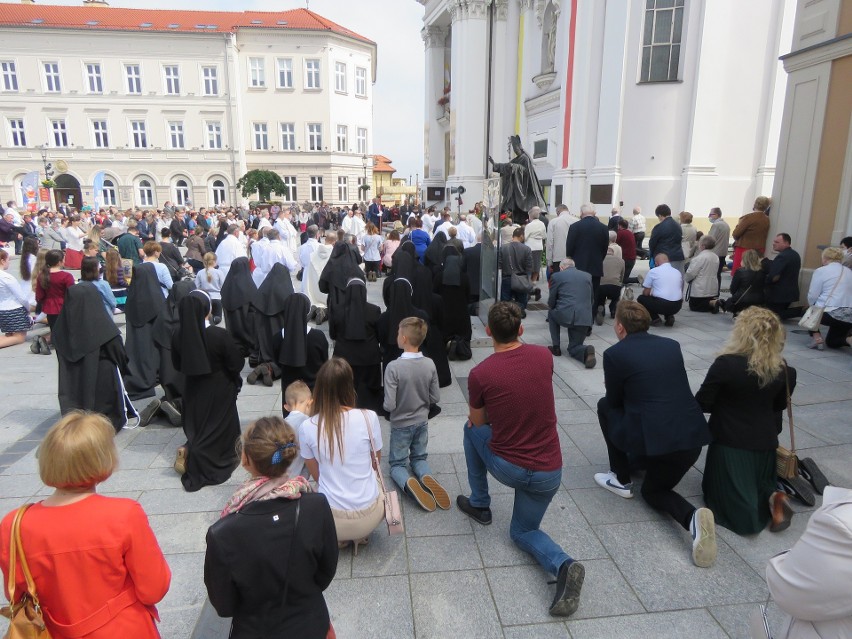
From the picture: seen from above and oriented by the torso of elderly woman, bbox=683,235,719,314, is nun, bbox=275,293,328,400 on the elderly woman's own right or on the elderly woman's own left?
on the elderly woman's own left

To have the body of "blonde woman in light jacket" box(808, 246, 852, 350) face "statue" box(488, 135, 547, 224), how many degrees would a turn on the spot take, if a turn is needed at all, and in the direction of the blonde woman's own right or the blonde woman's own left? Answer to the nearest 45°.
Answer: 0° — they already face it

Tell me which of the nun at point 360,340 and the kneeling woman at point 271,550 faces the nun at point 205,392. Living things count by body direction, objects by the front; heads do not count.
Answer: the kneeling woman

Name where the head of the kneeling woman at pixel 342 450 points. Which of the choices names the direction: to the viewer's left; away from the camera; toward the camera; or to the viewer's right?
away from the camera

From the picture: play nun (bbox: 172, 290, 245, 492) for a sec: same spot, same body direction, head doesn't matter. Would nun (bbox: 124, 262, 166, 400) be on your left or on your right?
on your left

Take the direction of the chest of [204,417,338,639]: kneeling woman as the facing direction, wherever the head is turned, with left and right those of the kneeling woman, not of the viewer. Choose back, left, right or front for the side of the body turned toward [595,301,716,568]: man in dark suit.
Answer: right

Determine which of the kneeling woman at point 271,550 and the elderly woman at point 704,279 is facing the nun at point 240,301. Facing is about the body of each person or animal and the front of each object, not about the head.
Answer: the kneeling woman

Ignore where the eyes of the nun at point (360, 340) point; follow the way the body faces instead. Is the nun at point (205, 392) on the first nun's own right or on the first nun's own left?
on the first nun's own left

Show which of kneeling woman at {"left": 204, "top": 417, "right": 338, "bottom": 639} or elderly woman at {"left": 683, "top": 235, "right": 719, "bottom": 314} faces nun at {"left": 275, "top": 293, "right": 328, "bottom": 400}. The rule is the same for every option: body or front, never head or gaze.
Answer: the kneeling woman

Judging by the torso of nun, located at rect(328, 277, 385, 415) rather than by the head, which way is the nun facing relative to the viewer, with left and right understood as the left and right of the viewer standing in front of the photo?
facing away from the viewer

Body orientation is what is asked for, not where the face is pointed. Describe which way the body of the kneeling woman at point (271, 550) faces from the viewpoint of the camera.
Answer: away from the camera

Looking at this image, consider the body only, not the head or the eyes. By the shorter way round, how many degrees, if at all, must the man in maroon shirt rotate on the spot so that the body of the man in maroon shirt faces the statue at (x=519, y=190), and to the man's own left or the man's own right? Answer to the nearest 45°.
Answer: approximately 45° to the man's own right

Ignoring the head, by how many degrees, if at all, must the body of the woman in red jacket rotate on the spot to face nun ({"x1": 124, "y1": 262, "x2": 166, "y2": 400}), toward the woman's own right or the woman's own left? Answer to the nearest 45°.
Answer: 0° — they already face them

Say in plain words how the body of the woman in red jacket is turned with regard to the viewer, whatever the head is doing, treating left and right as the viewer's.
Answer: facing away from the viewer
